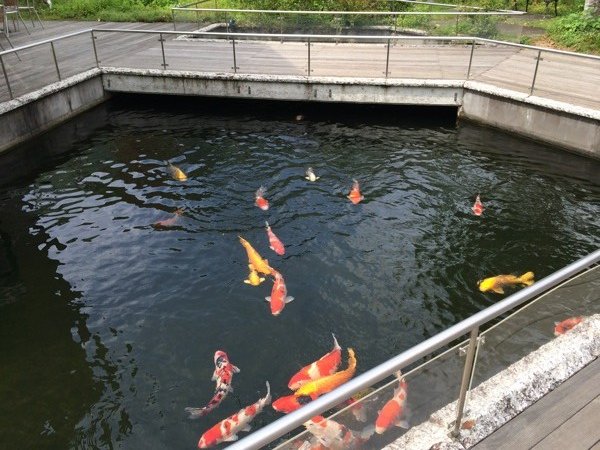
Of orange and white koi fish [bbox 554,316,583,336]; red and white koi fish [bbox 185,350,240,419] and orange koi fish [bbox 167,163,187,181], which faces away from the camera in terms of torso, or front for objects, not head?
the red and white koi fish

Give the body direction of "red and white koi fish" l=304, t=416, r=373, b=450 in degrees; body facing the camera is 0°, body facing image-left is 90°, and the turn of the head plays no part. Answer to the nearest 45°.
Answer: approximately 90°

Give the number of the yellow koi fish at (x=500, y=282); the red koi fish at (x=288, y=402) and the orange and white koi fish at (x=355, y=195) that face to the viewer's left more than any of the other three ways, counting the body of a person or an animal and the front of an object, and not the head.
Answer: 2

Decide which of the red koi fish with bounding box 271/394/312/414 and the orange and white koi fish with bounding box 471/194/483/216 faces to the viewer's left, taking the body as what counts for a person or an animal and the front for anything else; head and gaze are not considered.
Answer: the red koi fish

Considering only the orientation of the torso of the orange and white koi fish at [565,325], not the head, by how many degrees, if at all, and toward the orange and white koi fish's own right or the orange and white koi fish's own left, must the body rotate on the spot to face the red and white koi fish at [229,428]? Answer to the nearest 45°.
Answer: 0° — it already faces it

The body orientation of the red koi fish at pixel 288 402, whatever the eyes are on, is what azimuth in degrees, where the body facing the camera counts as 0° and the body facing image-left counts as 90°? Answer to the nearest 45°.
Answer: approximately 90°

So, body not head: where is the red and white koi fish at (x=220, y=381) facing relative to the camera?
away from the camera
